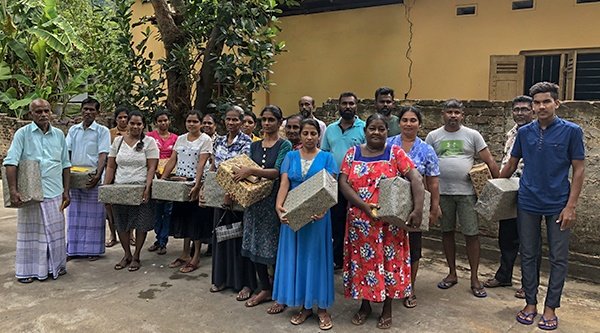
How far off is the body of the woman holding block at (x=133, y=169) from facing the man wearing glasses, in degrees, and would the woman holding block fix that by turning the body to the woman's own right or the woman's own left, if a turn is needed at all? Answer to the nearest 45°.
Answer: approximately 45° to the woman's own left

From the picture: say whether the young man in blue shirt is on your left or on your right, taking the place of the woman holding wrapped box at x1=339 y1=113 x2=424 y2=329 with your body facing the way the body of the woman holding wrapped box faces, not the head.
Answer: on your left

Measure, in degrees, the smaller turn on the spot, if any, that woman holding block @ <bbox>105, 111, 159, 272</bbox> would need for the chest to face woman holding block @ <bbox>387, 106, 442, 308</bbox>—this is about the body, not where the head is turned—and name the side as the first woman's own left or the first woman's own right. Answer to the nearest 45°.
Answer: approximately 45° to the first woman's own left

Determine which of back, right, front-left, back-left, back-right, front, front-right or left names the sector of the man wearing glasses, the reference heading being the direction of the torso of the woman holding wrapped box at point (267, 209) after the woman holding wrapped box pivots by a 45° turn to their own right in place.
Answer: back

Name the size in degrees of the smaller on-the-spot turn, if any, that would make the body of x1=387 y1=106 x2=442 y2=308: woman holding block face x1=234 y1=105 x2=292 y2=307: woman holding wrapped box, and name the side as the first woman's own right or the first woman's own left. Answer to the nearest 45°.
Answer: approximately 90° to the first woman's own right

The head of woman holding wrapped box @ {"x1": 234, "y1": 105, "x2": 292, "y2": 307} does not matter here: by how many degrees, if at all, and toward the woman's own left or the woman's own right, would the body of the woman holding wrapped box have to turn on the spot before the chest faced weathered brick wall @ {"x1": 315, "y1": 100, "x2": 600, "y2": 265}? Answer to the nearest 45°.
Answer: approximately 135° to the woman's own left

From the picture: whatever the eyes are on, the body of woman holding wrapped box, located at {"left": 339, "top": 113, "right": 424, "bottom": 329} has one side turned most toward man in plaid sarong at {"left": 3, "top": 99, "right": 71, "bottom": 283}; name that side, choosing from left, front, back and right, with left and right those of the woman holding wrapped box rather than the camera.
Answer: right

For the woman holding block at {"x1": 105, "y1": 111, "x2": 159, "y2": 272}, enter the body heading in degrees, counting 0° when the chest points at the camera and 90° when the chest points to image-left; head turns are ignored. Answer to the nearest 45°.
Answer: approximately 0°

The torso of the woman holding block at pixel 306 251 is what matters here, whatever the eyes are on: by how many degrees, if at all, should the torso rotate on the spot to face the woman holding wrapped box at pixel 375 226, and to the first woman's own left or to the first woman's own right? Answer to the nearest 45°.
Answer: approximately 90° to the first woman's own left

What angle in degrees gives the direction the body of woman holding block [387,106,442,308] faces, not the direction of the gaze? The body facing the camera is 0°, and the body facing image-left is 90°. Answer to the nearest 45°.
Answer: approximately 0°
